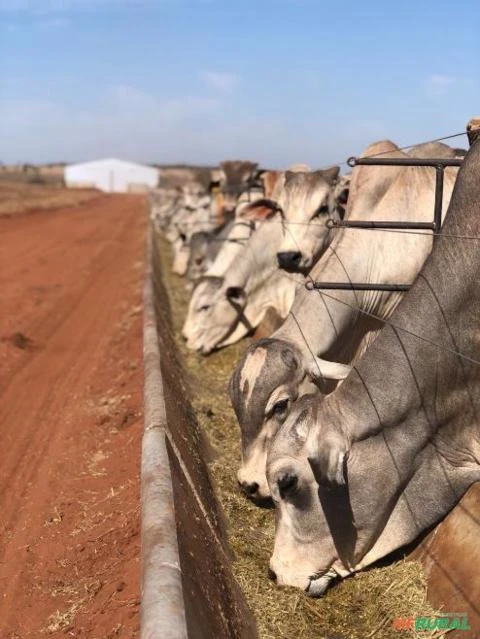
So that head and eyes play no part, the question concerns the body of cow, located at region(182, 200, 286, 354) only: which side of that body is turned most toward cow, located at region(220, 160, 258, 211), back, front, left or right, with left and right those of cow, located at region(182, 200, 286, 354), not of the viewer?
right

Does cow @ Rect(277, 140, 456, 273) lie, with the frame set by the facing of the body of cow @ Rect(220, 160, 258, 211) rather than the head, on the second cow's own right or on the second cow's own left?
on the second cow's own left

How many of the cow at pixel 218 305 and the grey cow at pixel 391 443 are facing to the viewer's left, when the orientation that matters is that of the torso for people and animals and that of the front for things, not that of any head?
2

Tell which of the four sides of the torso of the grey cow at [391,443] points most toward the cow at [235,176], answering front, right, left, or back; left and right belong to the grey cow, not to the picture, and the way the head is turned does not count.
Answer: right

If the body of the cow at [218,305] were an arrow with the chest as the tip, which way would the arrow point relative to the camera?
to the viewer's left

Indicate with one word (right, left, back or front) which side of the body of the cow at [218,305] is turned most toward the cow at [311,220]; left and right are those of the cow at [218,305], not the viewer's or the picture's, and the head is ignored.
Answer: left

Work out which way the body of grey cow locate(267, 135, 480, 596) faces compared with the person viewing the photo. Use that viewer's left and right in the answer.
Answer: facing to the left of the viewer

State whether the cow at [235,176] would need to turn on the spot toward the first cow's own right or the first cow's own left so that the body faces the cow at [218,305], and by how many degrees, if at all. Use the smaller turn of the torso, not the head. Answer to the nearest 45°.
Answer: approximately 45° to the first cow's own left

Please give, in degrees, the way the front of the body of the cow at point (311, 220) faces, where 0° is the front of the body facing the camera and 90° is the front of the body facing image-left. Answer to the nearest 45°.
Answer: approximately 45°

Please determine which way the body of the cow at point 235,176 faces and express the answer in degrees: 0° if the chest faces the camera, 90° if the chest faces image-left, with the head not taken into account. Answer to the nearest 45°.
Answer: approximately 45°

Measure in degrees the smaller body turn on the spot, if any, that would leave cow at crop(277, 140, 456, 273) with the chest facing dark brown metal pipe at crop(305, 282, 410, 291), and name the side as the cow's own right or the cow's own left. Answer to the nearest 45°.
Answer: approximately 45° to the cow's own left

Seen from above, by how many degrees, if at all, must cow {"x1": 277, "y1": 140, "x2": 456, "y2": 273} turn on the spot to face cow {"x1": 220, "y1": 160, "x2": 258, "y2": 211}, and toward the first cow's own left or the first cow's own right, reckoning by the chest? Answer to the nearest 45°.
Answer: approximately 135° to the first cow's own right
